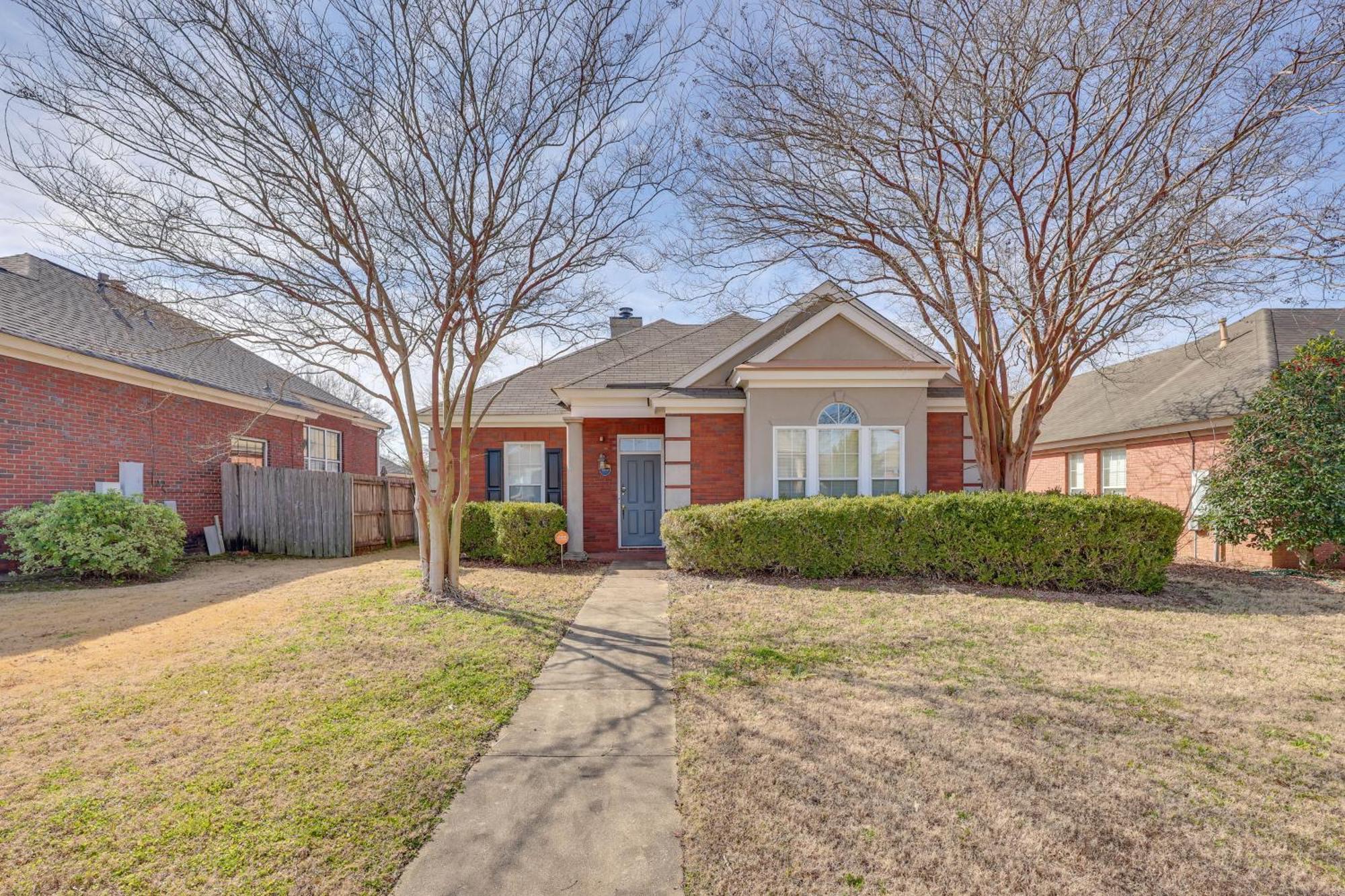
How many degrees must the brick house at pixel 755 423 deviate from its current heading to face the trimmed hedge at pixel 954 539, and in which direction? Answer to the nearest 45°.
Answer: approximately 45° to its left

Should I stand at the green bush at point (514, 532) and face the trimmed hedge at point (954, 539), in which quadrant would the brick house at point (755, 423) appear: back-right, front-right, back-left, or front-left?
front-left

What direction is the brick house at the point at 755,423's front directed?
toward the camera

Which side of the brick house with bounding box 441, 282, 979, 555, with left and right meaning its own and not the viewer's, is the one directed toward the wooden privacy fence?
right

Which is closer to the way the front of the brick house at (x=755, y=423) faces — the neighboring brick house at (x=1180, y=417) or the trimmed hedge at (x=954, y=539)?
the trimmed hedge

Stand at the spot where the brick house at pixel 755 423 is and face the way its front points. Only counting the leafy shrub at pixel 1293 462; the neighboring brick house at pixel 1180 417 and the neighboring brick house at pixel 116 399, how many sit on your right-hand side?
1

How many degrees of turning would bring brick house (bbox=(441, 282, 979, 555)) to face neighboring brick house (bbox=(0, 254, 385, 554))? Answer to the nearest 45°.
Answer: approximately 90° to its right

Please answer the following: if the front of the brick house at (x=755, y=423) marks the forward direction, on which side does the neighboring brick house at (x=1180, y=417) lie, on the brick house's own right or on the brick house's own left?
on the brick house's own left
